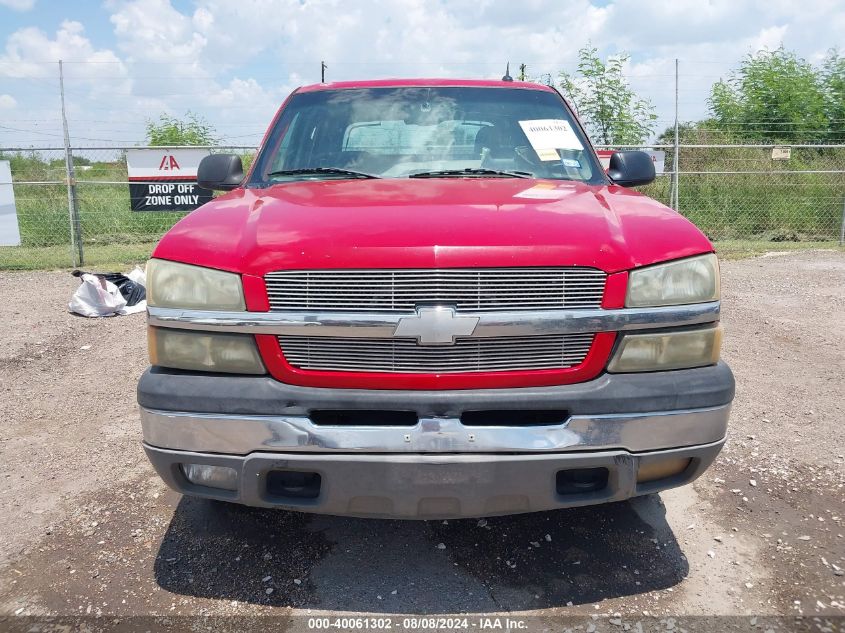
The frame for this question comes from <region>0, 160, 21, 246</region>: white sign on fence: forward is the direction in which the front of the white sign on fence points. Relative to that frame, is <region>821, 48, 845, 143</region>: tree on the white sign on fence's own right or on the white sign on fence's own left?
on the white sign on fence's own left

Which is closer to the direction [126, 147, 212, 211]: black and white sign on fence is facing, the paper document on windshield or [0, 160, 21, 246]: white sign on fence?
the paper document on windshield

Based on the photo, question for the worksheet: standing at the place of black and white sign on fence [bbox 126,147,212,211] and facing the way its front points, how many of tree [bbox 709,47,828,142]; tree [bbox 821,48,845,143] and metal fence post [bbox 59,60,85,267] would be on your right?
1

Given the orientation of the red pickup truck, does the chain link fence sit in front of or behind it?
behind

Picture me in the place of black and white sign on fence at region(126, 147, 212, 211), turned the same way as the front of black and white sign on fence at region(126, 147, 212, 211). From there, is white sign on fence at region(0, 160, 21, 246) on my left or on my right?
on my right

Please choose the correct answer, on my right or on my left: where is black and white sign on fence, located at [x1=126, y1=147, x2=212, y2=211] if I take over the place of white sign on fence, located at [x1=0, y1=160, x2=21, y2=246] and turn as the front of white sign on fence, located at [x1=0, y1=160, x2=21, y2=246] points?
on my left

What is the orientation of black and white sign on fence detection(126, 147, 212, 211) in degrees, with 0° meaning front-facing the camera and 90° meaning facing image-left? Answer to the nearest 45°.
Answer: approximately 0°

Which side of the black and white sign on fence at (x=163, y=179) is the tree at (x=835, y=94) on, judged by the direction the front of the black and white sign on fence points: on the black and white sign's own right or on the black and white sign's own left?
on the black and white sign's own left

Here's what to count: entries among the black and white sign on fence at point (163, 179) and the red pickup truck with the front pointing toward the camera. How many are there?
2

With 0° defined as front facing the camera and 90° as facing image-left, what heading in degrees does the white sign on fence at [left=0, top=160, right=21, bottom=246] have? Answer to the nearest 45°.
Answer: approximately 0°
